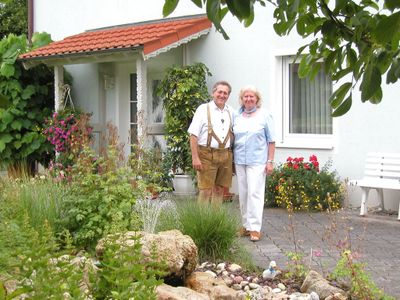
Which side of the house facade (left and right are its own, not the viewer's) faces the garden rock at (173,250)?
front

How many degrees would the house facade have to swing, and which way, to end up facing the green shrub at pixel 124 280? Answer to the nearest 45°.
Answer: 0° — it already faces it

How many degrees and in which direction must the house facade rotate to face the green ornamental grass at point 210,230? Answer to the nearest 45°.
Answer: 0° — it already faces it

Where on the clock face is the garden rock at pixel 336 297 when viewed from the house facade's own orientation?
The garden rock is roughly at 12 o'clock from the house facade.

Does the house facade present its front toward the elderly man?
yes

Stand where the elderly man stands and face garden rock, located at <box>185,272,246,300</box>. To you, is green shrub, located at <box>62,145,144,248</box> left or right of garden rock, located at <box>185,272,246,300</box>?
right

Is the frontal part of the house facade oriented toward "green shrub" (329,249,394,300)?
yes

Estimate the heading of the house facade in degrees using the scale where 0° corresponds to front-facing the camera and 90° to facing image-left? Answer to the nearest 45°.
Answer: approximately 0°

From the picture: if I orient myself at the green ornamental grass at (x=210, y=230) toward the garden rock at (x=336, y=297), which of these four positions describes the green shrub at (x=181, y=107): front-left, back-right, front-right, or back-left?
back-left

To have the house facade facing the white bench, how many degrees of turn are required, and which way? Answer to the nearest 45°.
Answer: approximately 45° to its left

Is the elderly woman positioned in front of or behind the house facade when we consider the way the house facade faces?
in front
